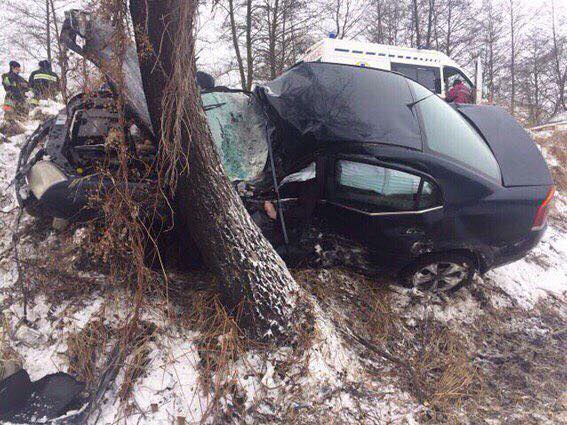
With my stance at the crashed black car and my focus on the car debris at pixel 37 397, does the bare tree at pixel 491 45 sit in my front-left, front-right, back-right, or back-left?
back-right

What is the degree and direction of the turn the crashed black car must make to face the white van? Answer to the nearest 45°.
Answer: approximately 90° to its right

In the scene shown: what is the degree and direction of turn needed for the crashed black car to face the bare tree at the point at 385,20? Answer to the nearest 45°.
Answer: approximately 90° to its right

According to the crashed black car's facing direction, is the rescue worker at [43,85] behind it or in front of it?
in front

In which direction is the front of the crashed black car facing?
to the viewer's left

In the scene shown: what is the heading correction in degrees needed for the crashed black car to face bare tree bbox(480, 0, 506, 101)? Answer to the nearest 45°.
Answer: approximately 135° to its right
